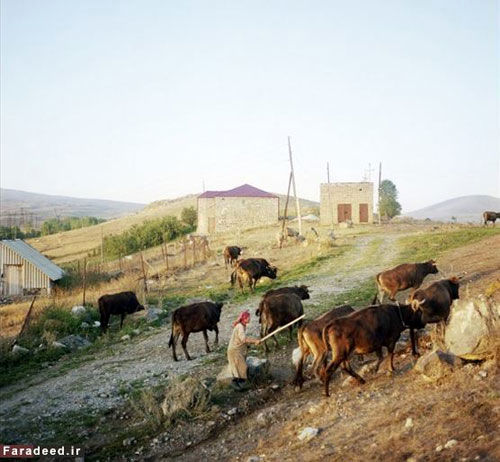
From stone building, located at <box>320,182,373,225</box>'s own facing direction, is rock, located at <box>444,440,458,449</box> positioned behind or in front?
in front

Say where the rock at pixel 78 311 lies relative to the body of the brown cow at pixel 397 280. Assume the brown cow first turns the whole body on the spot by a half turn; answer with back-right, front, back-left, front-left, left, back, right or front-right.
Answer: front-right

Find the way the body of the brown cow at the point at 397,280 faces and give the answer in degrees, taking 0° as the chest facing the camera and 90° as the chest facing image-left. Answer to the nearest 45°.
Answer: approximately 225°

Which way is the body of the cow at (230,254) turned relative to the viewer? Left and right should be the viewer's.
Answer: facing away from the viewer and to the right of the viewer

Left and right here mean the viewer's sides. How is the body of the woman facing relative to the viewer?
facing to the right of the viewer

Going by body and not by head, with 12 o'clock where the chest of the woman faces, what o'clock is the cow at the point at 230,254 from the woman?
The cow is roughly at 9 o'clock from the woman.

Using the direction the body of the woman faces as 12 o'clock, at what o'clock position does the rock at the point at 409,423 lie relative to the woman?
The rock is roughly at 2 o'clock from the woman.

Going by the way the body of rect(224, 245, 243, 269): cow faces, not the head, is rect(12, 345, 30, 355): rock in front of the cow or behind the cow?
behind
